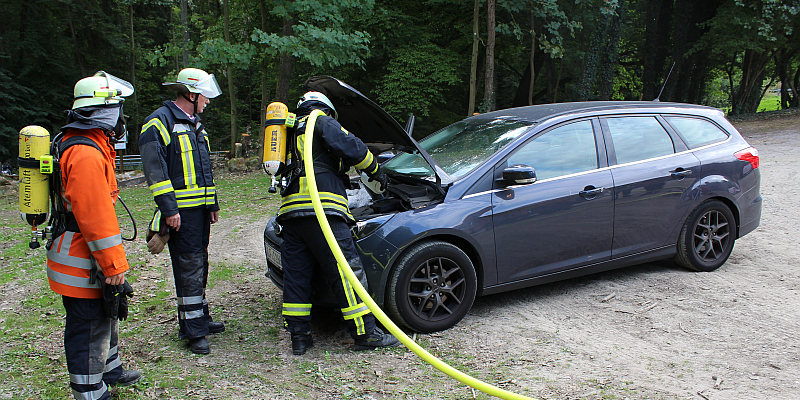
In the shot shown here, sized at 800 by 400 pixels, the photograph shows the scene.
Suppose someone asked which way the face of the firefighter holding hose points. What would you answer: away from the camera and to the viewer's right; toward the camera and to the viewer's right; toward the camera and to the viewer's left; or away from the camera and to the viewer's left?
away from the camera and to the viewer's right

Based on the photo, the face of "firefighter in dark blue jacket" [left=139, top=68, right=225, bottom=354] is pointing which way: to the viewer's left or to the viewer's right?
to the viewer's right

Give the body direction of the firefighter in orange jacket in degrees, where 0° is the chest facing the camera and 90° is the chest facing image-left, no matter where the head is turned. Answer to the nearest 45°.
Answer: approximately 270°

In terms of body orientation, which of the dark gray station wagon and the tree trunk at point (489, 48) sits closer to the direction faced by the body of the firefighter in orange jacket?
the dark gray station wagon

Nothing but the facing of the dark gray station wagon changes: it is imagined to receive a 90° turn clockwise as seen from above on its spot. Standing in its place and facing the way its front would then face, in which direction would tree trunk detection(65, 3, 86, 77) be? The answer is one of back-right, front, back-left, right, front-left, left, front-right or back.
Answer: front

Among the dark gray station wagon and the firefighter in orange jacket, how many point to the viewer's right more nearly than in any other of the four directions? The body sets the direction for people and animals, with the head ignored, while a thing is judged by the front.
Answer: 1

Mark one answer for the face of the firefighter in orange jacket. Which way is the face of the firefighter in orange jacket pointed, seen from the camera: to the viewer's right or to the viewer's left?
to the viewer's right

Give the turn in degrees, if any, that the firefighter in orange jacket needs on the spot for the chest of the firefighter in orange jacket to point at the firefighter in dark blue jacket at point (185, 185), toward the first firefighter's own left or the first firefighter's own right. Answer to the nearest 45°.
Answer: approximately 45° to the first firefighter's own left

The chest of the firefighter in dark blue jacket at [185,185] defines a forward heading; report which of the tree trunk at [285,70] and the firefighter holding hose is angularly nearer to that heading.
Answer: the firefighter holding hose

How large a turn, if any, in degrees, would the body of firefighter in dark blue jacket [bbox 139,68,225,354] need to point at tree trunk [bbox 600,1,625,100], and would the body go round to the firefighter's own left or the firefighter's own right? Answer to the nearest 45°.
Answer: approximately 90° to the firefighter's own left

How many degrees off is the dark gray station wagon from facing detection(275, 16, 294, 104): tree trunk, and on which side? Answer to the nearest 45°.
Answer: approximately 90° to its right
